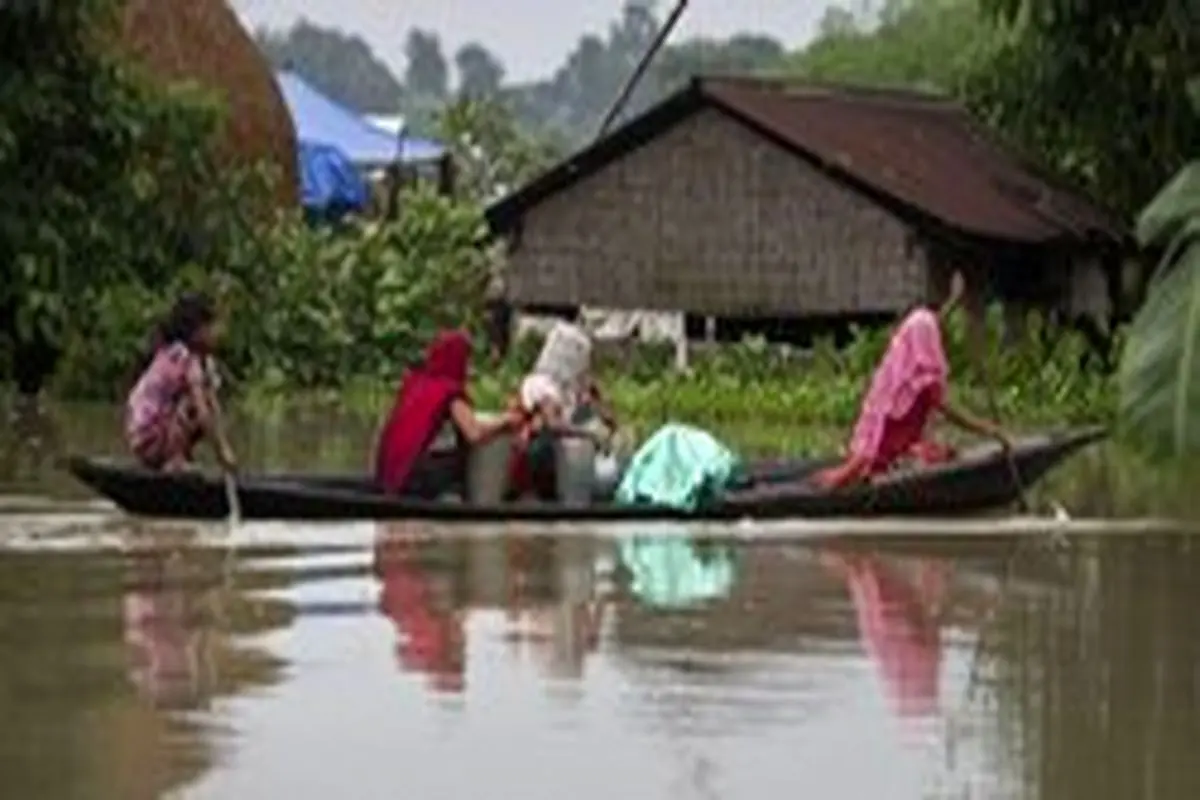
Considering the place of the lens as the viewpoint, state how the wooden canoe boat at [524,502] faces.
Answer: facing to the right of the viewer

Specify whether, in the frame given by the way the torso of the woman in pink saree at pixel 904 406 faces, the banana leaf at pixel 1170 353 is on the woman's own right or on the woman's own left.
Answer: on the woman's own right

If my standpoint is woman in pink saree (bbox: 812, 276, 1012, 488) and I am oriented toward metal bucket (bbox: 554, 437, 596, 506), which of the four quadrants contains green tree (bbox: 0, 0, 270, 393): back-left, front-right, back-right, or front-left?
front-right

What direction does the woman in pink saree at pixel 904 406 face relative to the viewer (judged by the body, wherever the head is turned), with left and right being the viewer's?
facing to the right of the viewer

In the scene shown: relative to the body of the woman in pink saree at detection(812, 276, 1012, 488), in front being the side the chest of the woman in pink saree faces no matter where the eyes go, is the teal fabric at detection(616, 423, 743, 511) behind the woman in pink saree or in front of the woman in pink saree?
behind

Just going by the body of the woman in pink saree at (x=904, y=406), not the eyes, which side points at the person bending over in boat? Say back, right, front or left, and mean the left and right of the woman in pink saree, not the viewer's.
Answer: back

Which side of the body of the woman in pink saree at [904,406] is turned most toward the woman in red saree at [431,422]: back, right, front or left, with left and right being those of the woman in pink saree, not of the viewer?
back

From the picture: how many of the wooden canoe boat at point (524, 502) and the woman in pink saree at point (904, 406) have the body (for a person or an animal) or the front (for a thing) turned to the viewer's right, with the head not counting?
2

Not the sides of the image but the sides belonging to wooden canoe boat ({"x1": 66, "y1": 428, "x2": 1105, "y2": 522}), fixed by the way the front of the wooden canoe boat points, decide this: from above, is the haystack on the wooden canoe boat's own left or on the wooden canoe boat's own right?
on the wooden canoe boat's own left
